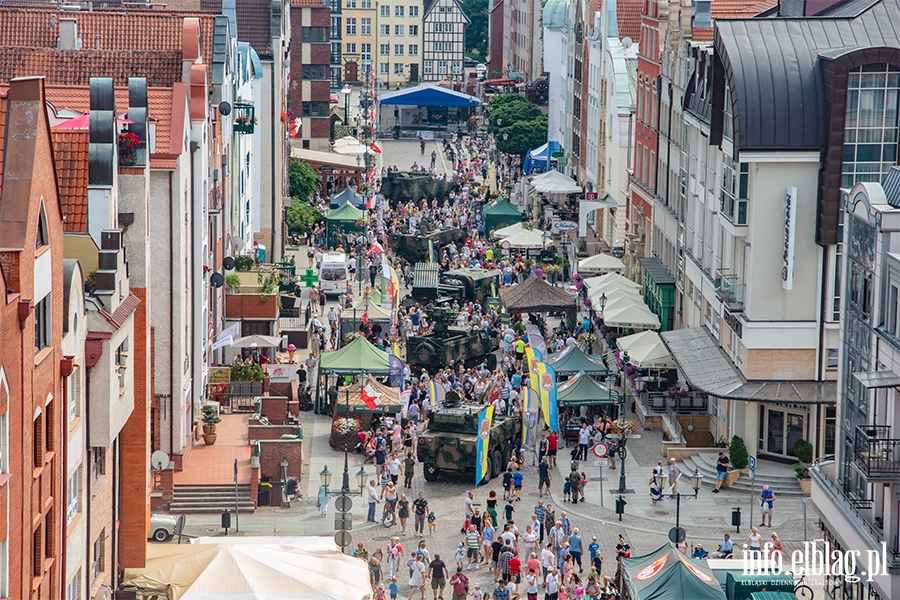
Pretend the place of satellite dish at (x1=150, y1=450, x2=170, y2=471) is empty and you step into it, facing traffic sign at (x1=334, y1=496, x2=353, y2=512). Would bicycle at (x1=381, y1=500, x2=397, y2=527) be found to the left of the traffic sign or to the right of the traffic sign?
left

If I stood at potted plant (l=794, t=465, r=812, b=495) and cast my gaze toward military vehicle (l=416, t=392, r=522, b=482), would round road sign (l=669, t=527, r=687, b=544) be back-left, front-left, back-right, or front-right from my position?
front-left

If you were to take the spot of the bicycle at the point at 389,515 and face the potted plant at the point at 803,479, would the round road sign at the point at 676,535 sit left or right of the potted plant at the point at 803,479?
right

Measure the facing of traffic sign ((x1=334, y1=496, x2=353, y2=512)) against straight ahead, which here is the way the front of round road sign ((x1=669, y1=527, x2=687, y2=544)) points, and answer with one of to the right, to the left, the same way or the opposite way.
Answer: the same way
